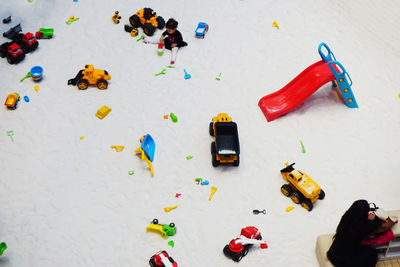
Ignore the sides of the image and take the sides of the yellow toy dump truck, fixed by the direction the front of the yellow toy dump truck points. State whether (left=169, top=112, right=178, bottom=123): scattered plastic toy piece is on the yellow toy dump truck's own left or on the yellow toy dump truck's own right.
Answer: on the yellow toy dump truck's own left

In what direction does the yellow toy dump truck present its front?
away from the camera

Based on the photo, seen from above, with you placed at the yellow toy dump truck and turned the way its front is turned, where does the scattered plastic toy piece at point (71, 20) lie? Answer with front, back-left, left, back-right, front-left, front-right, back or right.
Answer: front-left

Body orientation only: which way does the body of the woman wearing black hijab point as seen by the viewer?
to the viewer's right

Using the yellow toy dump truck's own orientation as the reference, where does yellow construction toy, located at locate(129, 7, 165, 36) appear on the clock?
The yellow construction toy is roughly at 11 o'clock from the yellow toy dump truck.

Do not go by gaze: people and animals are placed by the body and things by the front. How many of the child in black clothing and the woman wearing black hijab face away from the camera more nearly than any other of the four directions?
0

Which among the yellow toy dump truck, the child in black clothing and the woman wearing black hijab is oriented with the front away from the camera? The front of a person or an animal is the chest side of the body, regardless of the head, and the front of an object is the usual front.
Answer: the yellow toy dump truck

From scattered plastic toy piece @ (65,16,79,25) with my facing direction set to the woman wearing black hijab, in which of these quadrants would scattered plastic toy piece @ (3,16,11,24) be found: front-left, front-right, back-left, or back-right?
back-right

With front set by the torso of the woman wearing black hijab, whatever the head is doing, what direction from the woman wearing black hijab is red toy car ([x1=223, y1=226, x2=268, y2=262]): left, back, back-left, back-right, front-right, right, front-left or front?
back

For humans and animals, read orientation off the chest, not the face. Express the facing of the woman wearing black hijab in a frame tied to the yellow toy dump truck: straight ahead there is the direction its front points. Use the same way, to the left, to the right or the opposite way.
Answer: to the right
